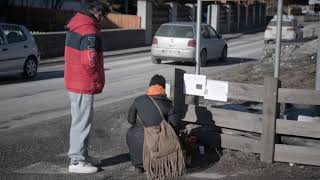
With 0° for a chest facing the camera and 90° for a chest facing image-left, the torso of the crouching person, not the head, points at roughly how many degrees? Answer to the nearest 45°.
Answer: approximately 180°

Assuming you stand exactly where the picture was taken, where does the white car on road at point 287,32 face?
facing away from the viewer and to the right of the viewer

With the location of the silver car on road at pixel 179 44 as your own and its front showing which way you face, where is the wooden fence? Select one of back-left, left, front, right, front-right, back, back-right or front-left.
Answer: back-right

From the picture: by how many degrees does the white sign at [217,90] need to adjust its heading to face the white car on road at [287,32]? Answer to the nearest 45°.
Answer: approximately 180°

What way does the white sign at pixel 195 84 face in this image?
toward the camera

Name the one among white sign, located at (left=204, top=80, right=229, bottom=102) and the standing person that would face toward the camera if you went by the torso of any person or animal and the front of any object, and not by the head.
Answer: the white sign

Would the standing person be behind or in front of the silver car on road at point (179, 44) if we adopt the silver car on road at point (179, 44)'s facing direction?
behind

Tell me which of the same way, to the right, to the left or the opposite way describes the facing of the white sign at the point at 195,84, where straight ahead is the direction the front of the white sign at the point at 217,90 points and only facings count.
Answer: the same way

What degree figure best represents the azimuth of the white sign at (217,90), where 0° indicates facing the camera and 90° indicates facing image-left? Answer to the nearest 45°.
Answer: approximately 0°

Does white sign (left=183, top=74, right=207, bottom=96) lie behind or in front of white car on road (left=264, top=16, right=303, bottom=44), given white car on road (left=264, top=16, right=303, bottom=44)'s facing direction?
behind

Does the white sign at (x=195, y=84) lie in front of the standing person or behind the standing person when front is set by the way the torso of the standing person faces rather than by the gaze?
in front

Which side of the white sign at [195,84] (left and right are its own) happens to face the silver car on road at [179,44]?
back

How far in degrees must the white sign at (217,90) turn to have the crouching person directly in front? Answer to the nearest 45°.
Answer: approximately 45° to its right

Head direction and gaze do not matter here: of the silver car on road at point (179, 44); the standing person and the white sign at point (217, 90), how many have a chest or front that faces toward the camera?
1

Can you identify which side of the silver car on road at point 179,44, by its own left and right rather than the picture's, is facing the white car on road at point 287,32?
front
